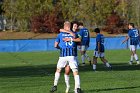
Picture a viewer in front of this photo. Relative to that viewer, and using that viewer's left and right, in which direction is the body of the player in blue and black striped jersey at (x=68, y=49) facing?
facing away from the viewer
